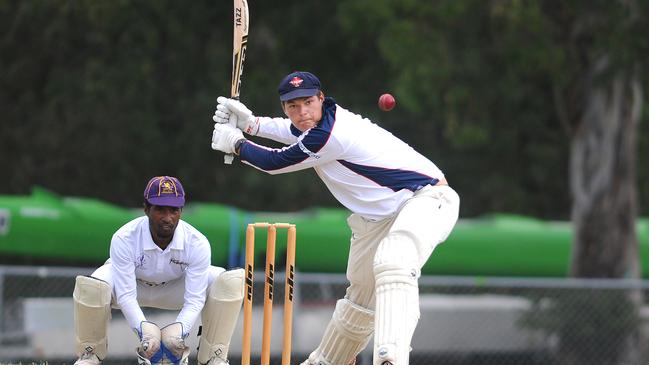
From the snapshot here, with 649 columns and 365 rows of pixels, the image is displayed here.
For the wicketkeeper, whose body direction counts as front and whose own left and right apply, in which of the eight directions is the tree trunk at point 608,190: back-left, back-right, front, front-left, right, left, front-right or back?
back-left

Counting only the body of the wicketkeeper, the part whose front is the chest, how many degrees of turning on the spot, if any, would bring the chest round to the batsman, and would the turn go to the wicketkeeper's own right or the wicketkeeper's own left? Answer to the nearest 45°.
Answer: approximately 90° to the wicketkeeper's own left

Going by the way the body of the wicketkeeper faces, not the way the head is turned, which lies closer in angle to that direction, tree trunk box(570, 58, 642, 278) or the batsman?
the batsman

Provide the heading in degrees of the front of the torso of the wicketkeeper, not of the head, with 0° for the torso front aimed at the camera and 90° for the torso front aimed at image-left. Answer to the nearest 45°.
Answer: approximately 0°
